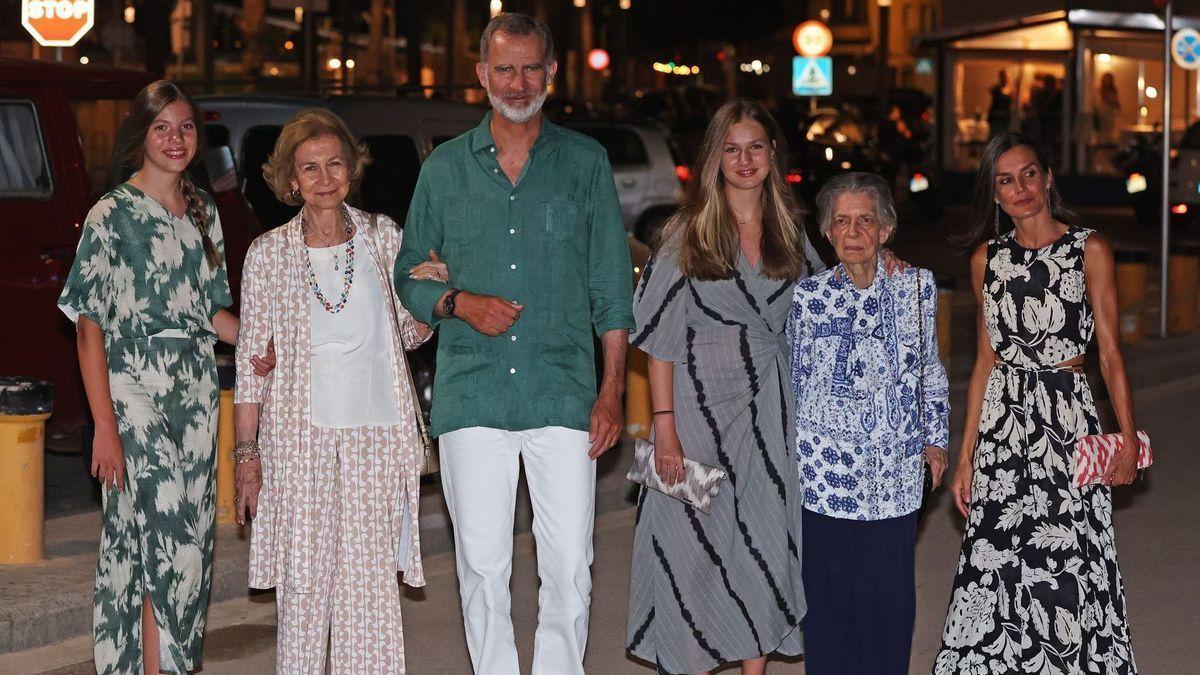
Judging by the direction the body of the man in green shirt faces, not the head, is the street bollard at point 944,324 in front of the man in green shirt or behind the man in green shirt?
behind

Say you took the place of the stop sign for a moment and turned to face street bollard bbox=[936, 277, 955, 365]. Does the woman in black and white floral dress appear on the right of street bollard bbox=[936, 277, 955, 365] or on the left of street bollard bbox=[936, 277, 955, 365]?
right

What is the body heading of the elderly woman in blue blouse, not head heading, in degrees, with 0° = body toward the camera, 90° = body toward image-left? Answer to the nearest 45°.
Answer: approximately 0°
